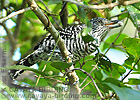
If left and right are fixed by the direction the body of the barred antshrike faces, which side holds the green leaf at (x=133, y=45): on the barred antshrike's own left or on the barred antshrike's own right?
on the barred antshrike's own right

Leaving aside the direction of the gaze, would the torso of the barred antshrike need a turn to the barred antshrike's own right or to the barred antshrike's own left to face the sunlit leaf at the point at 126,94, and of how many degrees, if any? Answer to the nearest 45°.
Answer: approximately 90° to the barred antshrike's own right

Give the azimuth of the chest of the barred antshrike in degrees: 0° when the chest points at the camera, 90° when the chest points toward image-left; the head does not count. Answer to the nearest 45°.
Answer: approximately 270°

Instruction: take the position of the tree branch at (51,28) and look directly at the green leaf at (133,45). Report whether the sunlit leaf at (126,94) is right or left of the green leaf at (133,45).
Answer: right
